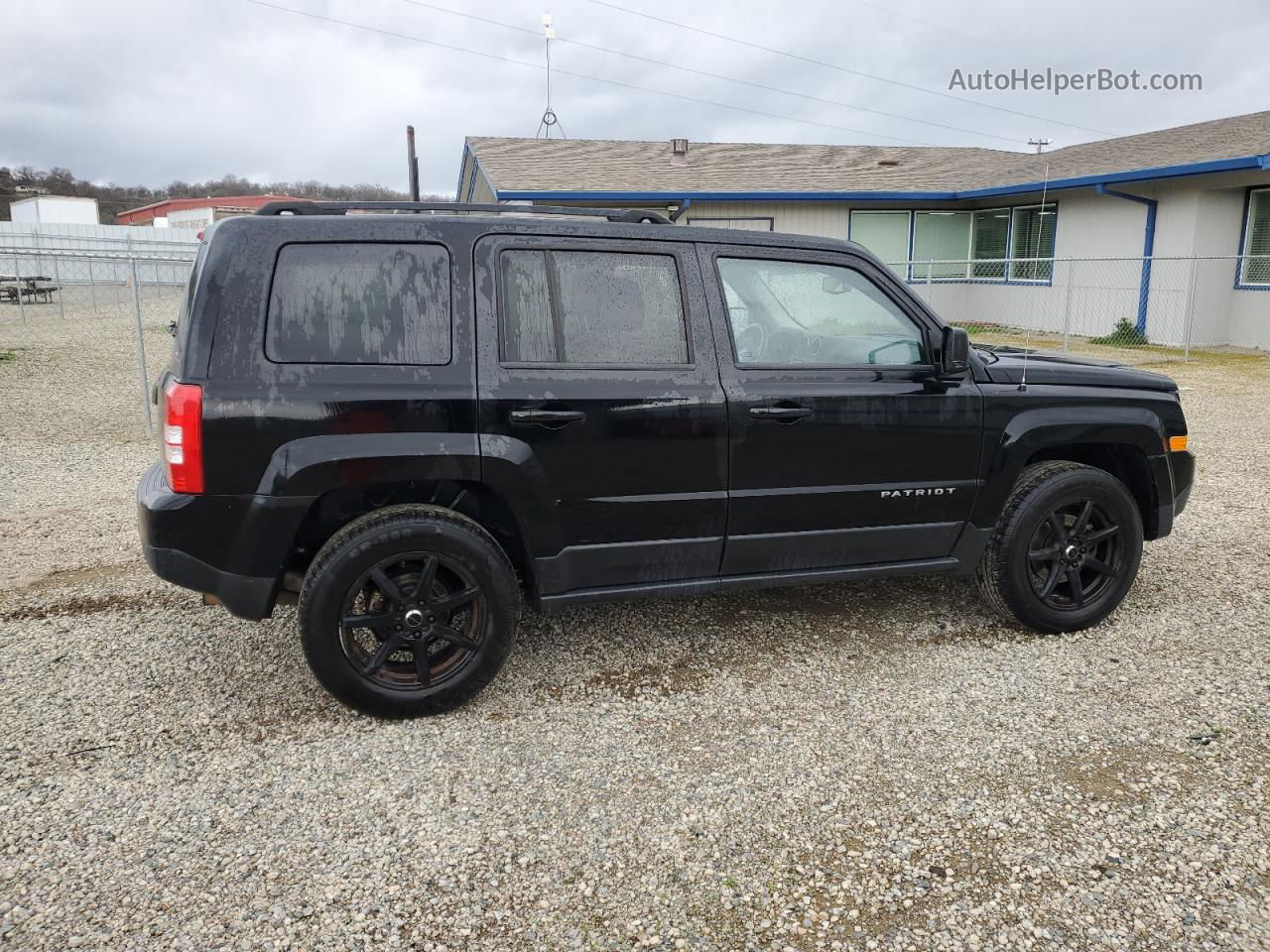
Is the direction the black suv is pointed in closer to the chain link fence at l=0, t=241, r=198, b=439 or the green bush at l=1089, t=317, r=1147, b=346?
the green bush

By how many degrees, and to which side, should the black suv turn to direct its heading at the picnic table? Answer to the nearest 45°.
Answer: approximately 135° to its left

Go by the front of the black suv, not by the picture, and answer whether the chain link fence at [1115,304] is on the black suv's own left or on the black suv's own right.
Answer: on the black suv's own left

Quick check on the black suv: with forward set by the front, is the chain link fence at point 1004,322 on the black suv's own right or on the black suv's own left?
on the black suv's own left

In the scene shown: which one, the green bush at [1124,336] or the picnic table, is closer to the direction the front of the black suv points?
the green bush

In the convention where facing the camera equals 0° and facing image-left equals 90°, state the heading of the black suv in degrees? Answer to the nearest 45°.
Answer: approximately 270°

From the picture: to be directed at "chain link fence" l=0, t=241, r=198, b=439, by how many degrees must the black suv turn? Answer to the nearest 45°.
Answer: approximately 135° to its left

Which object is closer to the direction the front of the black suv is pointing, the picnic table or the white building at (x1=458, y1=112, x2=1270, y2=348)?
the white building

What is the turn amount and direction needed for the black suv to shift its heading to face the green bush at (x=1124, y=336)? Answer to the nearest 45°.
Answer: approximately 45° to its left
